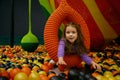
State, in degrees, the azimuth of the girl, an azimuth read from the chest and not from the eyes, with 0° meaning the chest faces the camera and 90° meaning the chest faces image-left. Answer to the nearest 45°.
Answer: approximately 0°
